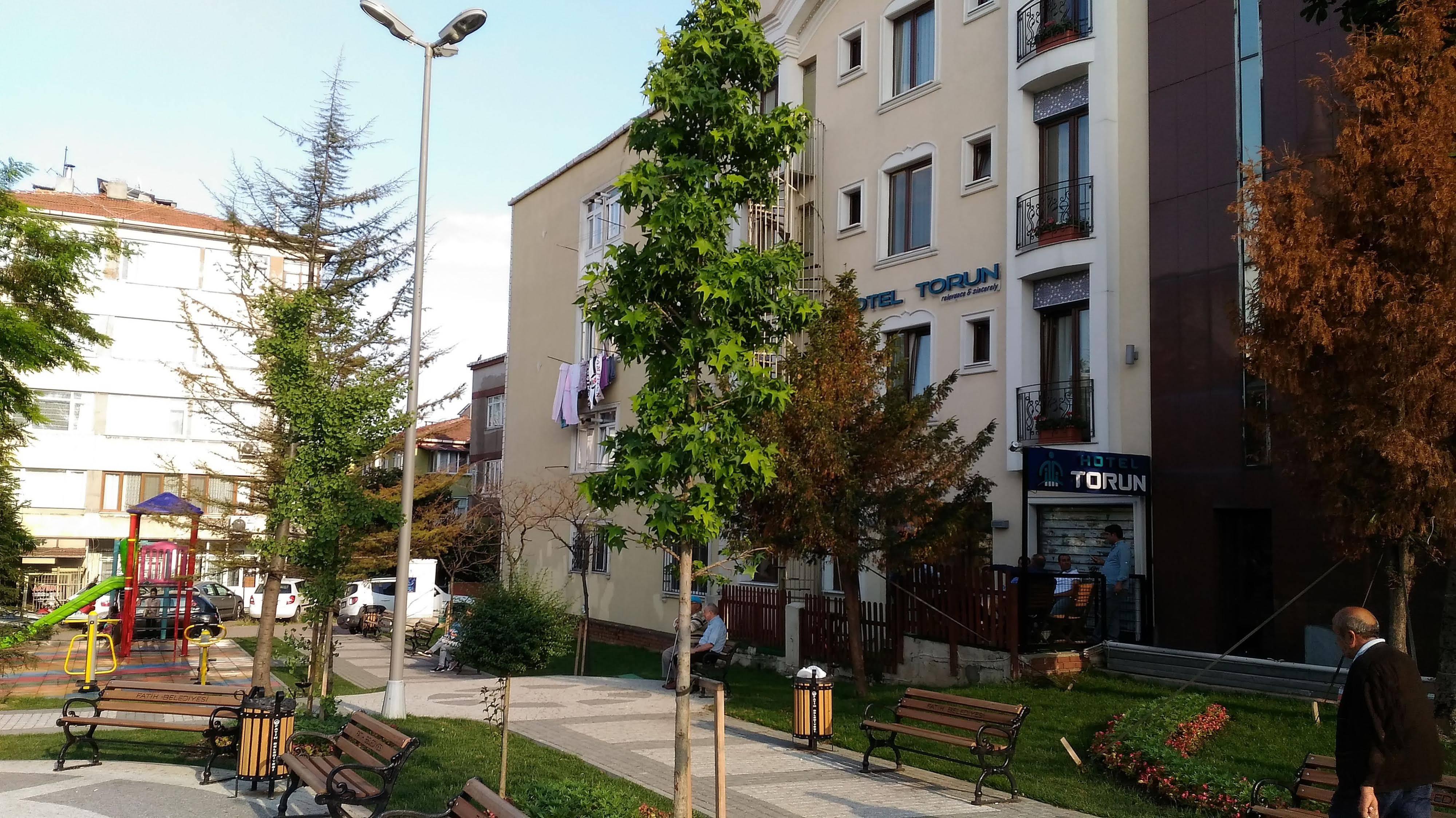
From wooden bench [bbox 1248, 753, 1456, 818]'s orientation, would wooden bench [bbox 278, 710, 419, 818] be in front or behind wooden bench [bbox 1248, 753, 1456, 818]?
in front

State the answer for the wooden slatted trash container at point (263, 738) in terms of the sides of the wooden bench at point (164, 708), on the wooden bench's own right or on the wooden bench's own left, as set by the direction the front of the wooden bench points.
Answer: on the wooden bench's own left

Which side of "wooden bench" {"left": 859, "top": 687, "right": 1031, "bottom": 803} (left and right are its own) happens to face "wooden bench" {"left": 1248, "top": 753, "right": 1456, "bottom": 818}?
left

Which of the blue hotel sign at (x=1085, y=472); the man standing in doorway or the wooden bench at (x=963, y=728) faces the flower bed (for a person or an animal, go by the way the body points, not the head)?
the blue hotel sign

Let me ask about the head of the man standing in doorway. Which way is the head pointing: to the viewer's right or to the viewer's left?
to the viewer's left

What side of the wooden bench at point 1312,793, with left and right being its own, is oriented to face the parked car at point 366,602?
right

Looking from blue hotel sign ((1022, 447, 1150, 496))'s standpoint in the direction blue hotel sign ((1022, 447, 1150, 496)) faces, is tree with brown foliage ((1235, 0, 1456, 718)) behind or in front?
in front

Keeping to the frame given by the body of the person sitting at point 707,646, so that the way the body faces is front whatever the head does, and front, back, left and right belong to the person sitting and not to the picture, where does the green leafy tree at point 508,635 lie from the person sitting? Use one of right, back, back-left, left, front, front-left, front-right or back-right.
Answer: left

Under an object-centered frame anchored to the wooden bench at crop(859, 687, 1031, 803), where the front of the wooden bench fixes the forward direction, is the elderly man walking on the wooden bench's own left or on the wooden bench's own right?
on the wooden bench's own left

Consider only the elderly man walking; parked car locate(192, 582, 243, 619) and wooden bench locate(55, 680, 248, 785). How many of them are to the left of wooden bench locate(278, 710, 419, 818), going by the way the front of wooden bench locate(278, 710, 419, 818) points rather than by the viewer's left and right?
1

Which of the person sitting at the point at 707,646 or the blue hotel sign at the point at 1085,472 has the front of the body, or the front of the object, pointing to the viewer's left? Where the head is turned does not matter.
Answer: the person sitting

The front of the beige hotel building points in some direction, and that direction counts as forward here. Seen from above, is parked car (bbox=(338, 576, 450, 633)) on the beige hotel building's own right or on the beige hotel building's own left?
on the beige hotel building's own right

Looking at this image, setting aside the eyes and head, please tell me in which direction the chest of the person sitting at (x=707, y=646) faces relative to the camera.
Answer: to the viewer's left
